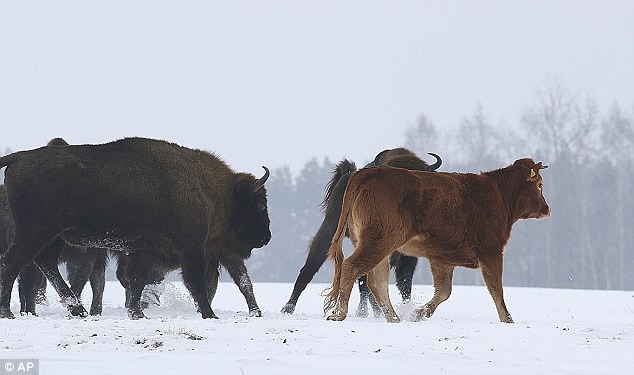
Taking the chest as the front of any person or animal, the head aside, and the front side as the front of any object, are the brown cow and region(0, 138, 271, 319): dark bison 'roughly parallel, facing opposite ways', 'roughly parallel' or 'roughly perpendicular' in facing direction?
roughly parallel

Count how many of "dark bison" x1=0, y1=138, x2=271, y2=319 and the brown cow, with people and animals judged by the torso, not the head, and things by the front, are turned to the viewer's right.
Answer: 2

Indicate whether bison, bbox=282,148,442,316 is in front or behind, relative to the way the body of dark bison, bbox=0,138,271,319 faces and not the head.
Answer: in front

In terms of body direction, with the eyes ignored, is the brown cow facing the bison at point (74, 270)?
no

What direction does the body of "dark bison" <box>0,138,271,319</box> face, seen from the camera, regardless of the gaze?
to the viewer's right

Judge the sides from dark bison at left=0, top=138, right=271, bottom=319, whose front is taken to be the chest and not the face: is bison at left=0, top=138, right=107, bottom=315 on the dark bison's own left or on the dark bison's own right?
on the dark bison's own left

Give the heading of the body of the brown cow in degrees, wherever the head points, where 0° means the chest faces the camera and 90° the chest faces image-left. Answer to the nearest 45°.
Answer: approximately 270°

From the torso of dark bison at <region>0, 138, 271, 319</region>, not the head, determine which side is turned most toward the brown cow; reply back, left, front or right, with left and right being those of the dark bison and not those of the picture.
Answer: front

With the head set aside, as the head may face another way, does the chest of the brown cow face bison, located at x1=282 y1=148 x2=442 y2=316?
no

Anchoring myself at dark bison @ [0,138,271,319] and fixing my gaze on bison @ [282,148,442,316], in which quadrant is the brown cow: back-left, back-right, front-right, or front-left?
front-right

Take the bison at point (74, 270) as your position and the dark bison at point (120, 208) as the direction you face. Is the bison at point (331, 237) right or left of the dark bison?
left

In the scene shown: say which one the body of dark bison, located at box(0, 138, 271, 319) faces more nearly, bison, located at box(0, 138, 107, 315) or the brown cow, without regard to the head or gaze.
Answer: the brown cow

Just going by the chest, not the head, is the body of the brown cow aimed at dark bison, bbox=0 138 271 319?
no
